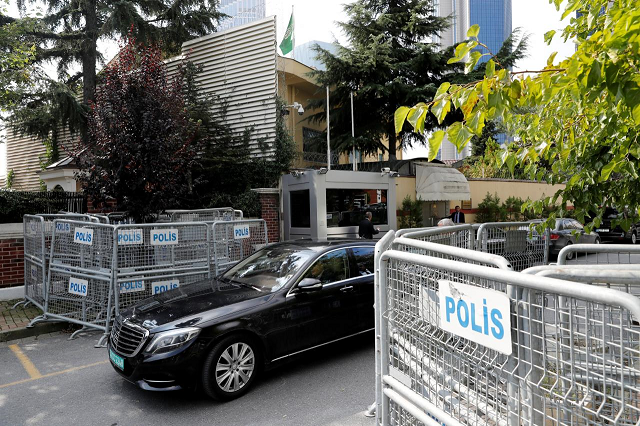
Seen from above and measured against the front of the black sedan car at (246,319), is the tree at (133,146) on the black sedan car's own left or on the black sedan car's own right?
on the black sedan car's own right

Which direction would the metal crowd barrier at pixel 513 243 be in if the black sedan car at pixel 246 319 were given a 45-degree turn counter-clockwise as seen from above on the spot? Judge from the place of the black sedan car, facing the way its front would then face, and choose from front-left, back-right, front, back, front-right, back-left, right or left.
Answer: left

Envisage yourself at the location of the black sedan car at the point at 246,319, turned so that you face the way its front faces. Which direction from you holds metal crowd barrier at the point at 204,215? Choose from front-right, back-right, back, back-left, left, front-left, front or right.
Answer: back-right

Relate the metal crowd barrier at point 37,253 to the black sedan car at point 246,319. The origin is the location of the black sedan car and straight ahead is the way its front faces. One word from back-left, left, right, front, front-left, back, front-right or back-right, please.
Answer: right

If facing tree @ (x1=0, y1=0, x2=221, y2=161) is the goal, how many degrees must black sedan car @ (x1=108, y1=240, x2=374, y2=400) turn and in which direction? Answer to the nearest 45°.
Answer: approximately 90° to its right

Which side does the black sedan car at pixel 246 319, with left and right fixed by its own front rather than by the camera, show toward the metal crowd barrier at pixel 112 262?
right

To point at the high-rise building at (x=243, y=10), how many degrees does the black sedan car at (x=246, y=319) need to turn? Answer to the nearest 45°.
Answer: approximately 135° to its right

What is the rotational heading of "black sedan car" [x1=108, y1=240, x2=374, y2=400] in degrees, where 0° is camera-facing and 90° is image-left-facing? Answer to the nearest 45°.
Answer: approximately 45°

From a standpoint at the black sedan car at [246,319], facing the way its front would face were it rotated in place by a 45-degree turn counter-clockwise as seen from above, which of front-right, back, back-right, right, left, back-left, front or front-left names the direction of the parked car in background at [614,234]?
back-left

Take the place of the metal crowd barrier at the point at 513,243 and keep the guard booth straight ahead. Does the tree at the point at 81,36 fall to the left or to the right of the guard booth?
left

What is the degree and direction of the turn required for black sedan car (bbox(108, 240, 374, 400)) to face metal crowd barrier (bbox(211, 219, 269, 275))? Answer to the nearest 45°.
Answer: approximately 135° to its right

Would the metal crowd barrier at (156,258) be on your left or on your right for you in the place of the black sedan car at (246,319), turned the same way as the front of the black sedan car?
on your right
